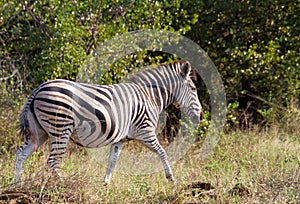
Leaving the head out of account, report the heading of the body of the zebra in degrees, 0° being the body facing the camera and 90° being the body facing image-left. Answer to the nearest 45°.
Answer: approximately 270°
